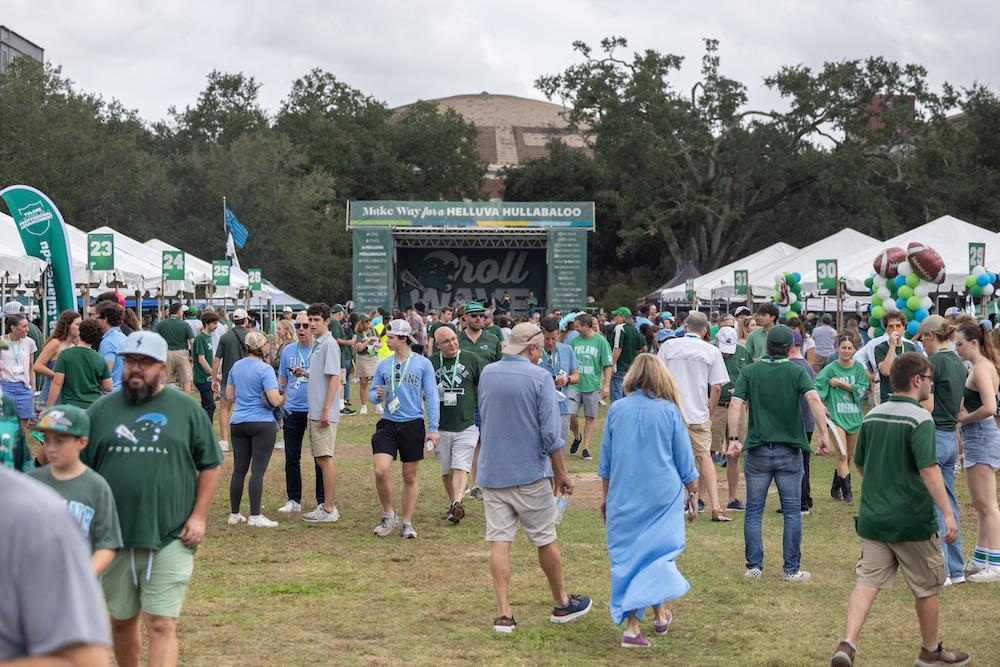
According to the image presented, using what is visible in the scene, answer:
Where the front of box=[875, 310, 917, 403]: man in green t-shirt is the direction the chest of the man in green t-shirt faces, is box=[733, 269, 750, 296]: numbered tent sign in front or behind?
behind

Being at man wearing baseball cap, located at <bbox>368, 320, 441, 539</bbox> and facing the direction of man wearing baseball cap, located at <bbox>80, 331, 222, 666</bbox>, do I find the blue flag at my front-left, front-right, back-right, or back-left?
back-right

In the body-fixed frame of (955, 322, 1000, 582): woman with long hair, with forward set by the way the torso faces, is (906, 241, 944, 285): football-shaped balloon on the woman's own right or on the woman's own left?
on the woman's own right

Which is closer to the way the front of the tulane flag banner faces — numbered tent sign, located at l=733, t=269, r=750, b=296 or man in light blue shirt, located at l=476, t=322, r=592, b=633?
the man in light blue shirt

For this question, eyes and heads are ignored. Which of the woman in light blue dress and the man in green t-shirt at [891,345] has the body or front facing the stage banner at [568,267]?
the woman in light blue dress

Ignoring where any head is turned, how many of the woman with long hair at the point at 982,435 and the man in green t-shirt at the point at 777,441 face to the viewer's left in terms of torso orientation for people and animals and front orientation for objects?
1

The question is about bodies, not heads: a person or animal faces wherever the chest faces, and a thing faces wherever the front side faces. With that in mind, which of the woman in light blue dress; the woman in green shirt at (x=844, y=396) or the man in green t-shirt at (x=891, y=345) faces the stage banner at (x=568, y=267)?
the woman in light blue dress

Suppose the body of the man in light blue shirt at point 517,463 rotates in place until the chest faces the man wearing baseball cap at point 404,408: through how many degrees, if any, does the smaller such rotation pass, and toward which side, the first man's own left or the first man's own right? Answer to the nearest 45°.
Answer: approximately 45° to the first man's own left
